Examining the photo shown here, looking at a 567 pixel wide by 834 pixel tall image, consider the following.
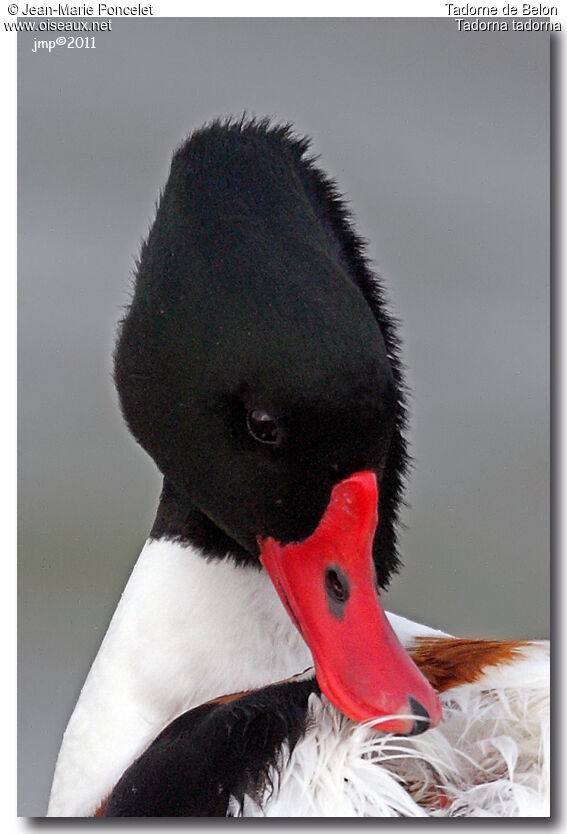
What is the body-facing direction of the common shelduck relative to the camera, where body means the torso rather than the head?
to the viewer's left
